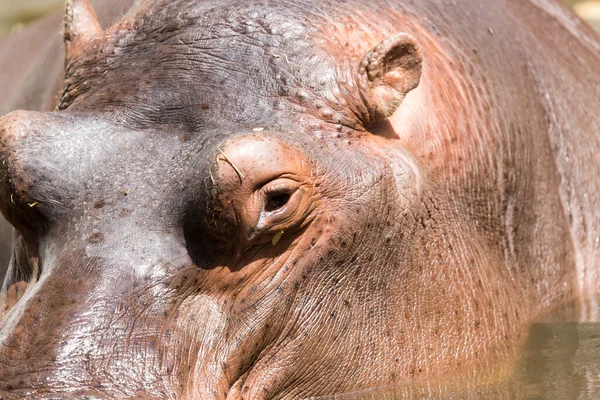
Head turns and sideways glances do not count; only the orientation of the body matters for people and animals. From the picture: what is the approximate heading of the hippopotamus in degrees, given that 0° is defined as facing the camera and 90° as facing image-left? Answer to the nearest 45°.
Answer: approximately 45°
